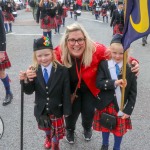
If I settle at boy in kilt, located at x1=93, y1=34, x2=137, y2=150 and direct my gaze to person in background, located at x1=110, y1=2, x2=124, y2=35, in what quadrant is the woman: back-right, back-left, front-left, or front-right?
front-left

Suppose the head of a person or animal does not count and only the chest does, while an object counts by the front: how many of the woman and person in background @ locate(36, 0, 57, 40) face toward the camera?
2

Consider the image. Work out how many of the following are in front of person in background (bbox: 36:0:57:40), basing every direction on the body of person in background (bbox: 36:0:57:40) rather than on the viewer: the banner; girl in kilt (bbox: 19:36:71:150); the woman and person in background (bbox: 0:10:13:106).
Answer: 4

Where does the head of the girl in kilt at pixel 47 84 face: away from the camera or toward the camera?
toward the camera

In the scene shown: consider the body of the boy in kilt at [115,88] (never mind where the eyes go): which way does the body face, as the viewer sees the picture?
toward the camera

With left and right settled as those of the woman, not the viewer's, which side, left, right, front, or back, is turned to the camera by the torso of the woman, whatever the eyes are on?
front

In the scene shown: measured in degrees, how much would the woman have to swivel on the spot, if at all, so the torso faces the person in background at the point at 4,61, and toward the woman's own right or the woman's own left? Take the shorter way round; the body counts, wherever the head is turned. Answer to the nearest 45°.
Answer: approximately 135° to the woman's own right

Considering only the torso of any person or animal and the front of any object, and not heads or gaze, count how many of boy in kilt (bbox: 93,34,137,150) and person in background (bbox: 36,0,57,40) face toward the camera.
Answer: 2

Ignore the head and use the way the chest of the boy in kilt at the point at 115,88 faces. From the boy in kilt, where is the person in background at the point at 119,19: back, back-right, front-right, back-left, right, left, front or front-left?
back

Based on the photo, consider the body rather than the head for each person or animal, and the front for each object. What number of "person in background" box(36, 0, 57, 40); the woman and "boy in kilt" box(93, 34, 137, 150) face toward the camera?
3

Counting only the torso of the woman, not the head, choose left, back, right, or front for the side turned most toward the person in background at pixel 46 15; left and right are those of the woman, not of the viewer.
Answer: back

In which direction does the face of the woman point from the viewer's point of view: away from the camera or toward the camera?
toward the camera
